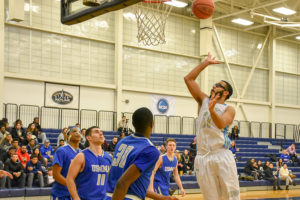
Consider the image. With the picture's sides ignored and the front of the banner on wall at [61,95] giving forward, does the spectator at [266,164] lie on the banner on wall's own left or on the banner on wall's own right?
on the banner on wall's own left

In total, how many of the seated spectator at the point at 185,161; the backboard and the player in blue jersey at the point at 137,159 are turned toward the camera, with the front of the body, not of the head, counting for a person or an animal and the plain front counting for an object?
1

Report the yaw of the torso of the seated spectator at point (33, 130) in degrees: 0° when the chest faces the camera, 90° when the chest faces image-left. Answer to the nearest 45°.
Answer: approximately 315°

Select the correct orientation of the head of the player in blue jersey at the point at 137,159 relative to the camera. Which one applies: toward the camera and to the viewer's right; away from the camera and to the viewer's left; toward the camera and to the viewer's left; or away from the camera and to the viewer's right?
away from the camera and to the viewer's right

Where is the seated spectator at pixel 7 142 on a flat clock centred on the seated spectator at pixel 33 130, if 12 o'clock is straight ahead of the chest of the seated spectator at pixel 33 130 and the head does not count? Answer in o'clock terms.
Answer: the seated spectator at pixel 7 142 is roughly at 2 o'clock from the seated spectator at pixel 33 130.

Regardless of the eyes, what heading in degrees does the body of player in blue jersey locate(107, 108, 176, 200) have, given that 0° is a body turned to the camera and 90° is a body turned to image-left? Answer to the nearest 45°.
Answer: approximately 225°

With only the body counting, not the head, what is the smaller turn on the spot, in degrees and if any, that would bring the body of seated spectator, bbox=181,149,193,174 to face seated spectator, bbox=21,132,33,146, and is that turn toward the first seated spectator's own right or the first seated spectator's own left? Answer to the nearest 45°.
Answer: approximately 45° to the first seated spectator's own right

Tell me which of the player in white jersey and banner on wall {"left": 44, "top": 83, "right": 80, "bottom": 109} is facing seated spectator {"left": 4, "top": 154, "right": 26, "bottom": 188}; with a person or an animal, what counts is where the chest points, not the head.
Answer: the banner on wall

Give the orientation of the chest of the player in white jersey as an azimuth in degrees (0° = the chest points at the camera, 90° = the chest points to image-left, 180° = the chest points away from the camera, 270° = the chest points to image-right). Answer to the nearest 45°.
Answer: approximately 45°
